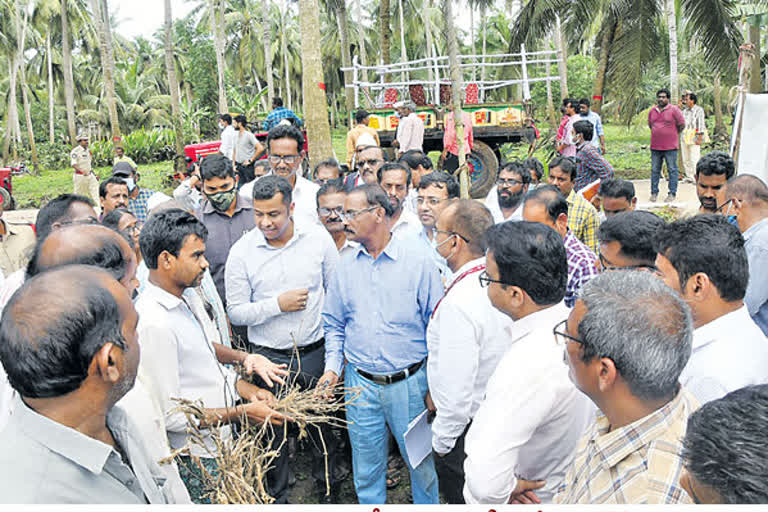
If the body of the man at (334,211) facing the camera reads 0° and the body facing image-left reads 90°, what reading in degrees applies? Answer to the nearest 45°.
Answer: approximately 0°

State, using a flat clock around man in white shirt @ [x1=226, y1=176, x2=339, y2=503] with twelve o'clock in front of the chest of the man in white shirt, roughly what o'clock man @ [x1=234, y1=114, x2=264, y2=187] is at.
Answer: The man is roughly at 6 o'clock from the man in white shirt.

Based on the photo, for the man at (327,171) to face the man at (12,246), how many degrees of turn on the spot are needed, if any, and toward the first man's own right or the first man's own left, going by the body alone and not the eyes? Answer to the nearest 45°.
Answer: approximately 45° to the first man's own right

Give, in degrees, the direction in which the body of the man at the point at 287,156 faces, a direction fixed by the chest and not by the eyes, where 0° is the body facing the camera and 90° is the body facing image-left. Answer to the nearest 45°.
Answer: approximately 0°

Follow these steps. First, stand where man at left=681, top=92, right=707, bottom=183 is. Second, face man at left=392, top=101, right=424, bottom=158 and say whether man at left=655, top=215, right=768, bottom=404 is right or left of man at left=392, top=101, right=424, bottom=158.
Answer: left

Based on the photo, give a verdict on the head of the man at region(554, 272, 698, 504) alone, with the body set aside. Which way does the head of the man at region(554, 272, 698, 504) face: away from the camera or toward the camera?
away from the camera

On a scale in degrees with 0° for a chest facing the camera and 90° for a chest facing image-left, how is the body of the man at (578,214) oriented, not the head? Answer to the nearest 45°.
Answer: approximately 45°
